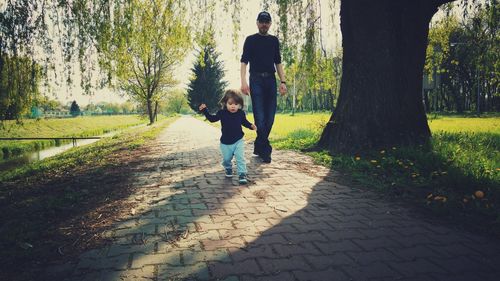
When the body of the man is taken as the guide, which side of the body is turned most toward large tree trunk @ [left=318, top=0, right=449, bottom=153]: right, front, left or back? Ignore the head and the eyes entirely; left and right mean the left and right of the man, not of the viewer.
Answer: left

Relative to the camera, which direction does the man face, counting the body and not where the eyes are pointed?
toward the camera

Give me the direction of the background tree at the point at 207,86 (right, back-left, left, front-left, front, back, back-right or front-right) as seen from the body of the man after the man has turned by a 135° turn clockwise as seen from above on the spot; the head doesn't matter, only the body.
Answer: front-right
